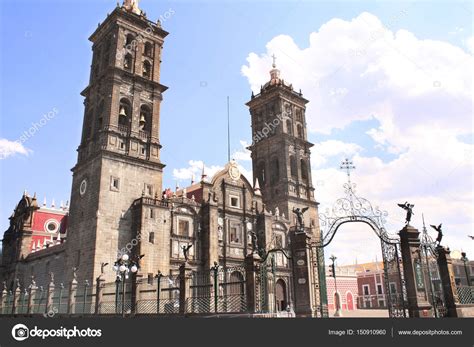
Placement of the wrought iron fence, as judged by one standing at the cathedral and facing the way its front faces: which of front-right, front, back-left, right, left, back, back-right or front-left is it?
front

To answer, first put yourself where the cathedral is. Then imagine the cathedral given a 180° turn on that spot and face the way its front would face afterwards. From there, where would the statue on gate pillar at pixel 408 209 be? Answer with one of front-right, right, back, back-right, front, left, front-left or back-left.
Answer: back

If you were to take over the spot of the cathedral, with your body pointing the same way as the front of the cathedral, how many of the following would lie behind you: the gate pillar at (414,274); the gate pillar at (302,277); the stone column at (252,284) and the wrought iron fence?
0

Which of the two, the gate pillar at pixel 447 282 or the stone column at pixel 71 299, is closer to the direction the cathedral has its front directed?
the gate pillar

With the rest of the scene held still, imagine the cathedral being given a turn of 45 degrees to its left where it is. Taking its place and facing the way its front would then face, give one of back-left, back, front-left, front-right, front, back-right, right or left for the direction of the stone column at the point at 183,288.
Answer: right

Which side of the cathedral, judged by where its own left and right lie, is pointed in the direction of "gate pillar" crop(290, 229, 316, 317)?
front

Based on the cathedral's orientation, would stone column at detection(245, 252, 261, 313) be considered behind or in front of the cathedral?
in front

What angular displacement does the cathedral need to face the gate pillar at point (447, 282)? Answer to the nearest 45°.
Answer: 0° — it already faces it

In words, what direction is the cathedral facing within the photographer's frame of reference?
facing the viewer and to the right of the viewer

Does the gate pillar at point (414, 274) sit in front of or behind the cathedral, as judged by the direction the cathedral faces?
in front

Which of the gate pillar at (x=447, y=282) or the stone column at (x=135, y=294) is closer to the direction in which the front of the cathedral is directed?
the gate pillar

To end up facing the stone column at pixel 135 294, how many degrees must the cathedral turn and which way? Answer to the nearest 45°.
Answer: approximately 45° to its right
